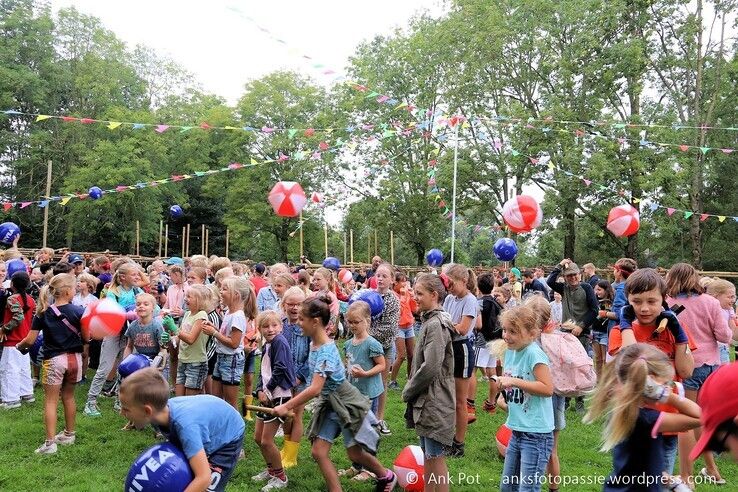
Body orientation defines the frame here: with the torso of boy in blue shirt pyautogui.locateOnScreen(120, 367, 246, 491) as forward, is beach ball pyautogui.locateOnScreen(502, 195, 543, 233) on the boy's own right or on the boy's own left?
on the boy's own right

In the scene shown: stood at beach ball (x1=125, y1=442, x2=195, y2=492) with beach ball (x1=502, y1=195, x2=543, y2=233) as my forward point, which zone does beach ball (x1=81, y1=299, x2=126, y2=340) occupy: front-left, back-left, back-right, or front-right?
front-left

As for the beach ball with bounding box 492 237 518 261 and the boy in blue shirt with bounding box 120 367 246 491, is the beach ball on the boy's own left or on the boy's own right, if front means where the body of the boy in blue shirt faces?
on the boy's own right

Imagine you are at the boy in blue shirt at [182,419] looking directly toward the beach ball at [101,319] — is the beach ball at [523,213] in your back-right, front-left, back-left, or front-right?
front-right

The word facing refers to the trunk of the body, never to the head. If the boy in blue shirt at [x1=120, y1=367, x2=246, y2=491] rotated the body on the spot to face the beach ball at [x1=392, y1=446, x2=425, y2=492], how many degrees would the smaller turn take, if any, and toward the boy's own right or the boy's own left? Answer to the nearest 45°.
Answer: approximately 135° to the boy's own right

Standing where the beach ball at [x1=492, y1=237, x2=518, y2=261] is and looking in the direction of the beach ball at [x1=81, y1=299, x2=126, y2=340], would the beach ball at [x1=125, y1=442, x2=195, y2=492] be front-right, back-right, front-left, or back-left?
front-left

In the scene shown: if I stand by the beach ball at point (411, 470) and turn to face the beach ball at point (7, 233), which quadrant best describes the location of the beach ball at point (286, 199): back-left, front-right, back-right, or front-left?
front-right

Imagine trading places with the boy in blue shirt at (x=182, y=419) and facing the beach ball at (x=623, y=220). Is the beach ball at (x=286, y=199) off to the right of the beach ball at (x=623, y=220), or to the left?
left
